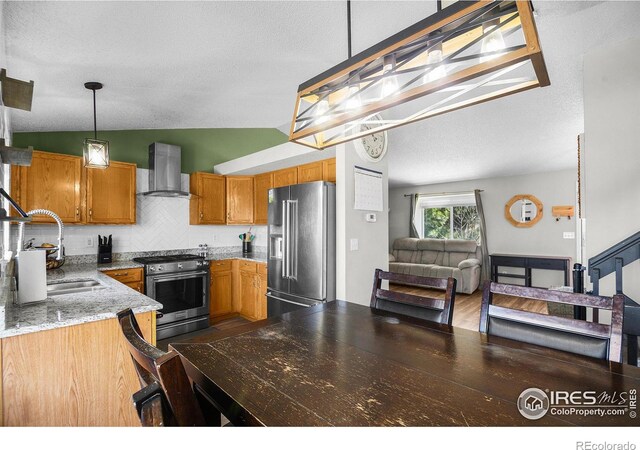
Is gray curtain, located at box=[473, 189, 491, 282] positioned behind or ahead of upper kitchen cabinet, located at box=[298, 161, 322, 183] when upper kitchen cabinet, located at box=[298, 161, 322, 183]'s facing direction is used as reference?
behind

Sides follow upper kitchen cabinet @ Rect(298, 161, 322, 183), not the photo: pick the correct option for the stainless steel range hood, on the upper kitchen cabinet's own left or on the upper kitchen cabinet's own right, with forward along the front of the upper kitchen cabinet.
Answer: on the upper kitchen cabinet's own right

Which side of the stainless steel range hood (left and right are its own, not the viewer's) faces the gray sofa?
left

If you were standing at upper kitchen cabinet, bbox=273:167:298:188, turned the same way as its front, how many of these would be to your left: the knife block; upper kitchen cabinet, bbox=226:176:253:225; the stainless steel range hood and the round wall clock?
1

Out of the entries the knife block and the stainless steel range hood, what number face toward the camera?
2

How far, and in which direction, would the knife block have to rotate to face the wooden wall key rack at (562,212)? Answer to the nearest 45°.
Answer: approximately 90° to its left

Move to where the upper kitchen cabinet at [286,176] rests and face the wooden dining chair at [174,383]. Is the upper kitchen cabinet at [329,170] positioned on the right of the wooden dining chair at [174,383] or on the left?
left

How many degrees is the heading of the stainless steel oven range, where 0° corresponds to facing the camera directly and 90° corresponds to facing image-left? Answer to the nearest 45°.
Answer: approximately 315°

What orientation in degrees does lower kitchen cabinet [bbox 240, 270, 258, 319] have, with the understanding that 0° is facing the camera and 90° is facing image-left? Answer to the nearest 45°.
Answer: approximately 45°

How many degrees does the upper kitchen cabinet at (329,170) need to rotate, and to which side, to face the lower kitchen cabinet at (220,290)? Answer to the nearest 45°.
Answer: approximately 90° to its right
